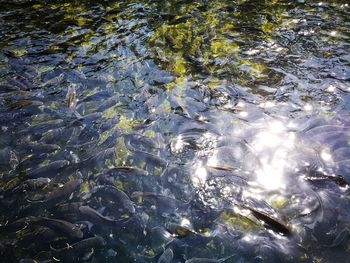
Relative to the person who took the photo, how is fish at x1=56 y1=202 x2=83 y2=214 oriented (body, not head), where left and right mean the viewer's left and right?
facing to the left of the viewer

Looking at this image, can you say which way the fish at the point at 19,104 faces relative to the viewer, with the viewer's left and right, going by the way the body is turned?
facing to the left of the viewer

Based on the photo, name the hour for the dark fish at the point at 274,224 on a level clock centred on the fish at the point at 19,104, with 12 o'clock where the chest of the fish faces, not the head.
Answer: The dark fish is roughly at 8 o'clock from the fish.

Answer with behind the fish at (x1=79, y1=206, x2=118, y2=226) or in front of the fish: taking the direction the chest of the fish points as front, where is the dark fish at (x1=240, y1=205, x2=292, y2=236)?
behind
